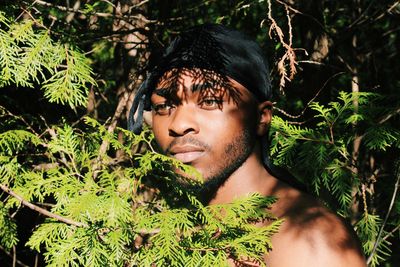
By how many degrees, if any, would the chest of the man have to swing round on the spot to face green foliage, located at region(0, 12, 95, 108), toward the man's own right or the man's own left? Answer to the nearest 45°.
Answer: approximately 45° to the man's own right

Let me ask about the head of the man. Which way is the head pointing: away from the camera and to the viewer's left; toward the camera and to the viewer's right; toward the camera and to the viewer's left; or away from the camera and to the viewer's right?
toward the camera and to the viewer's left

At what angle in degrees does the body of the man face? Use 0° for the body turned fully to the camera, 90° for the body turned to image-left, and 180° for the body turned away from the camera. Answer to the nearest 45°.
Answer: approximately 45°
